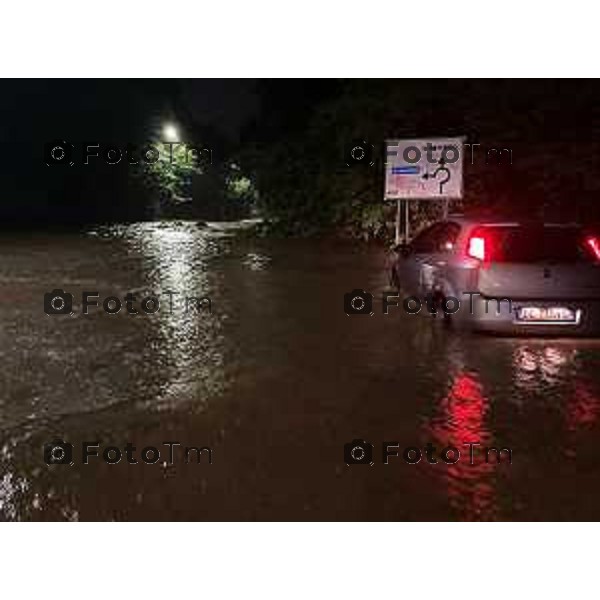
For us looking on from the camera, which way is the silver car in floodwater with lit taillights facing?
facing away from the viewer and to the left of the viewer

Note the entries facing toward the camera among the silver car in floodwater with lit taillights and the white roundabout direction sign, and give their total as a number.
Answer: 1

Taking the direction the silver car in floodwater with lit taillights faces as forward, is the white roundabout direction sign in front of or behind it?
in front

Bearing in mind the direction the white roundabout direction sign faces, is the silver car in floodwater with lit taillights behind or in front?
in front
